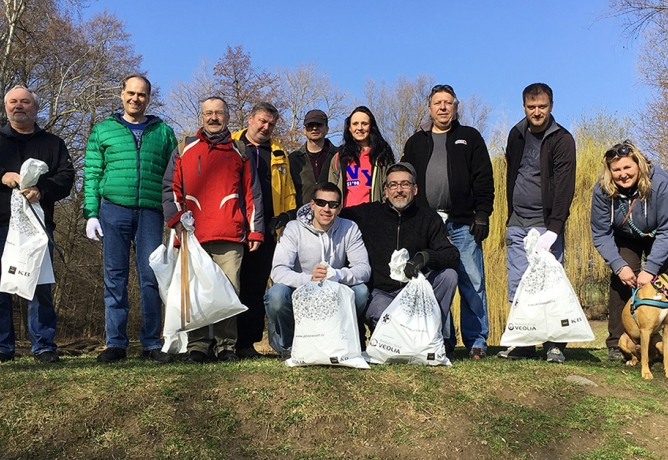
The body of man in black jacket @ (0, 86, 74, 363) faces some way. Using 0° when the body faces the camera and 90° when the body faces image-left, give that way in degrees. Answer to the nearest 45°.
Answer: approximately 0°

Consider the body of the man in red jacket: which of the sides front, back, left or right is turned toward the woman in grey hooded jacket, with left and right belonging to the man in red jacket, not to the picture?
left

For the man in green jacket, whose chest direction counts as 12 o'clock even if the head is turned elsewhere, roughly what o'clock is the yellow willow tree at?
The yellow willow tree is roughly at 8 o'clock from the man in green jacket.

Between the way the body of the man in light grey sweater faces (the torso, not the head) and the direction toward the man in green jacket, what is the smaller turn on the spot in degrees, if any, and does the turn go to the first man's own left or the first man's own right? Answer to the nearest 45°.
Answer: approximately 90° to the first man's own right

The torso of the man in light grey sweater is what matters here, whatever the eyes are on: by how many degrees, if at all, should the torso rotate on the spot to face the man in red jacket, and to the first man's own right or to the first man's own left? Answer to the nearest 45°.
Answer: approximately 90° to the first man's own right

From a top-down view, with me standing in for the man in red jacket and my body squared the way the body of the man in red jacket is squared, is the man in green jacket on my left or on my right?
on my right

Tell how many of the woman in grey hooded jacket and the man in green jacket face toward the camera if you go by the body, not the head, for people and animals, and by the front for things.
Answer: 2
